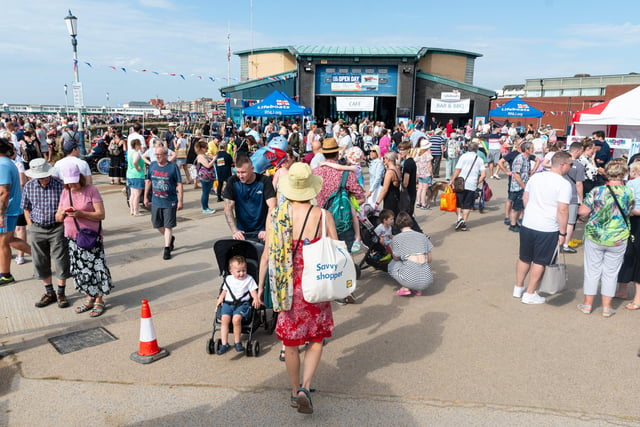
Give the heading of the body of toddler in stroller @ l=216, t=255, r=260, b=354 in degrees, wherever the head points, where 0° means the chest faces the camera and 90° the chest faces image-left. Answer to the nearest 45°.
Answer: approximately 0°

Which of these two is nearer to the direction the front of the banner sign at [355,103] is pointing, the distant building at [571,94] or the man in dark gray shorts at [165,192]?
the man in dark gray shorts

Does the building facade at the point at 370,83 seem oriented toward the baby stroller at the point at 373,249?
yes

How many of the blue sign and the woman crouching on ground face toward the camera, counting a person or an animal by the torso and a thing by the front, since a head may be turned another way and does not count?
1

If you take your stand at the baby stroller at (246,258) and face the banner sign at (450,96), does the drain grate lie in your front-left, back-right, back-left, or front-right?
back-left

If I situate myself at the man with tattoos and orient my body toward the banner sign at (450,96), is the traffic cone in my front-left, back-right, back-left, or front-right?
back-left

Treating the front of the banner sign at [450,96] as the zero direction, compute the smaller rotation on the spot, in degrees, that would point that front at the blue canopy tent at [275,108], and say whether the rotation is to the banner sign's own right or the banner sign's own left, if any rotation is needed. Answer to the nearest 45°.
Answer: approximately 45° to the banner sign's own right

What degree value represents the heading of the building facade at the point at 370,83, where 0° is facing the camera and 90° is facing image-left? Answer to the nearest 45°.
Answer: approximately 0°
